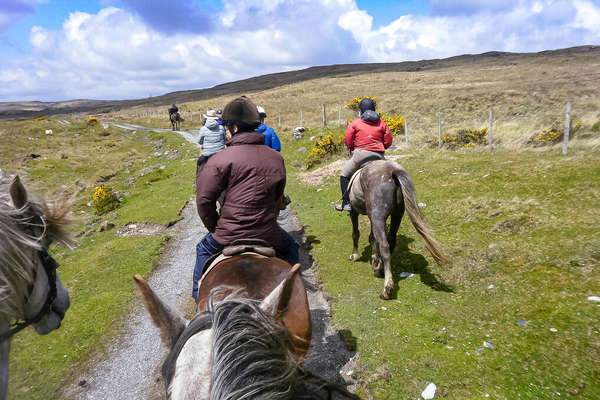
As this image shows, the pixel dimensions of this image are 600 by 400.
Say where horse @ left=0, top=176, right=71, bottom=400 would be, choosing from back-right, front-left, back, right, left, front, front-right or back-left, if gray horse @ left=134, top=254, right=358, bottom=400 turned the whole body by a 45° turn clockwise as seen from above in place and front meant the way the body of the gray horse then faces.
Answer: left

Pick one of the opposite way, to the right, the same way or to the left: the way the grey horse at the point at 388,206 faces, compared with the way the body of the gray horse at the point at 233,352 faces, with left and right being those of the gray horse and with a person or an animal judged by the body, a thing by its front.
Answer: the same way

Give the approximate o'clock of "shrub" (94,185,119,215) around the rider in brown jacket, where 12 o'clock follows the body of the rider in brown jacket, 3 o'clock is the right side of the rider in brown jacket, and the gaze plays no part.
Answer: The shrub is roughly at 11 o'clock from the rider in brown jacket.

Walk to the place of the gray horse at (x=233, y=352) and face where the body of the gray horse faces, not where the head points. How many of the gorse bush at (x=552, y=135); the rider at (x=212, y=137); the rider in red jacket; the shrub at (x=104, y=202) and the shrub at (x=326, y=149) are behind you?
0

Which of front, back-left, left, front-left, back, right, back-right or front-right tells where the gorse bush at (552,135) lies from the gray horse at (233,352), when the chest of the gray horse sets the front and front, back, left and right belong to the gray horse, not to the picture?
front-right

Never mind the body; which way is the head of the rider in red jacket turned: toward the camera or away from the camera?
away from the camera

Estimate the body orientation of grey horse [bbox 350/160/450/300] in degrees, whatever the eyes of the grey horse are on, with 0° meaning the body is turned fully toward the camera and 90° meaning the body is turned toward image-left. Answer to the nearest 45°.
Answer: approximately 135°

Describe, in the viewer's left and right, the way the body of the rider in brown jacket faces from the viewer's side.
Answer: facing away from the viewer

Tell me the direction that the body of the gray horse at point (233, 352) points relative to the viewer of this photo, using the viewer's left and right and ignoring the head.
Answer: facing away from the viewer

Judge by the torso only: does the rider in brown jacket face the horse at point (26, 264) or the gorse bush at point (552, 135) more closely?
the gorse bush

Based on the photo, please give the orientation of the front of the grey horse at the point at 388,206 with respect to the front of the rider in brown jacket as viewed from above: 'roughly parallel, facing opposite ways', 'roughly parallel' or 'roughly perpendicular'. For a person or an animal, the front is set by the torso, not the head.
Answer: roughly parallel

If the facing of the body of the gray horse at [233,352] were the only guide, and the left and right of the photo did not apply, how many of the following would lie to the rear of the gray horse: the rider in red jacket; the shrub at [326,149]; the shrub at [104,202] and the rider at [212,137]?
0

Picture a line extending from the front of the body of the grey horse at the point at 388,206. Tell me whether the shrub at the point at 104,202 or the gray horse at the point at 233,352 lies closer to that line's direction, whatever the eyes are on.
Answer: the shrub

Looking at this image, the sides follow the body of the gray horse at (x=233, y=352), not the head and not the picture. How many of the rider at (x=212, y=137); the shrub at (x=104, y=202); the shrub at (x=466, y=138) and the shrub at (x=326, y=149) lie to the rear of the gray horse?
0

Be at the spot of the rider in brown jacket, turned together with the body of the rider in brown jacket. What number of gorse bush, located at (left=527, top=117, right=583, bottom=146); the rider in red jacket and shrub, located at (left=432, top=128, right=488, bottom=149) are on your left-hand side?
0

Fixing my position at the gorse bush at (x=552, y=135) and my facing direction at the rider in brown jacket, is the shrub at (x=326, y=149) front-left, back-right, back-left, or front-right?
front-right
